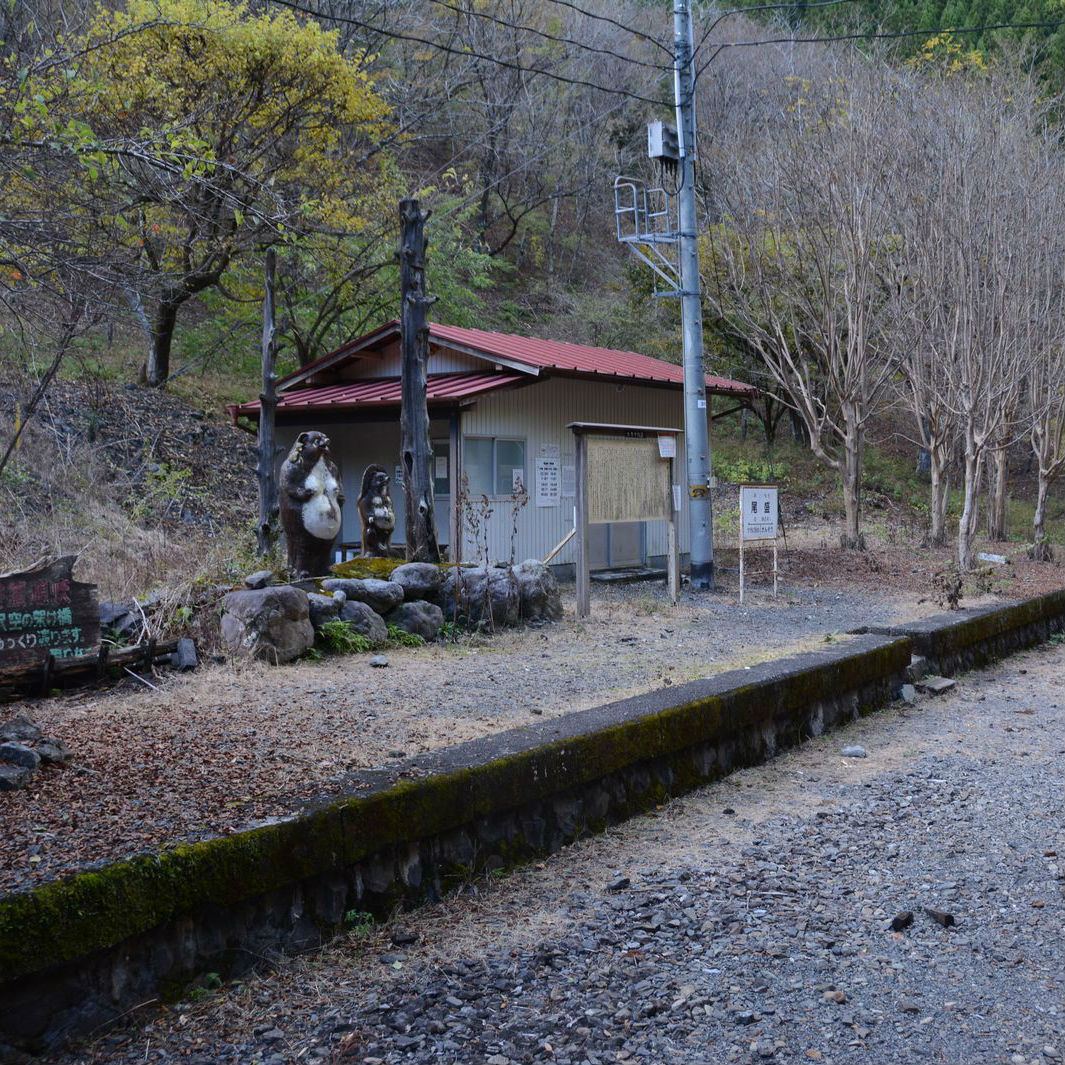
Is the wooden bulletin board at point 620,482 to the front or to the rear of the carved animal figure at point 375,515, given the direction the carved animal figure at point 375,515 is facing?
to the front

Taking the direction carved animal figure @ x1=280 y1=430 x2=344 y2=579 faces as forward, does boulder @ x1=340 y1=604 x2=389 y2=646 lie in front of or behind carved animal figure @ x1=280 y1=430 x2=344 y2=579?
in front

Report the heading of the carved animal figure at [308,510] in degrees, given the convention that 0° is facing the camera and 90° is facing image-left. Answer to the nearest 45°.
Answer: approximately 315°

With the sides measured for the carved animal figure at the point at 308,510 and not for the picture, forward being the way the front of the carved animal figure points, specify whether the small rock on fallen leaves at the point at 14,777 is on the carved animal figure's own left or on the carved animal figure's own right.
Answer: on the carved animal figure's own right

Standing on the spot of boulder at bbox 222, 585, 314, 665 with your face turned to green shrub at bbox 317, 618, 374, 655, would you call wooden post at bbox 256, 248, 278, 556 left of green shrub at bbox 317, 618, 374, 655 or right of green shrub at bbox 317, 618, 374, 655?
left

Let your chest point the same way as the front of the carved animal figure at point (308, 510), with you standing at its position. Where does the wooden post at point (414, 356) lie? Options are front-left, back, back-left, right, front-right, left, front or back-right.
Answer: left

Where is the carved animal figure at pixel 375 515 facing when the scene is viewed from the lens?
facing the viewer and to the right of the viewer

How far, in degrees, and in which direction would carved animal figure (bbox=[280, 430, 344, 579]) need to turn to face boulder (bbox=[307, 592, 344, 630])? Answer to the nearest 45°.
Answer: approximately 45° to its right

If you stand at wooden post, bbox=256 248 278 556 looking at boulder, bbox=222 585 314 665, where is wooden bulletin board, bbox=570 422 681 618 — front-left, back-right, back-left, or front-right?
front-left

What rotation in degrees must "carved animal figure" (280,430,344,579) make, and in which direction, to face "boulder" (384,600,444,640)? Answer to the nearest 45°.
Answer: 0° — it already faces it

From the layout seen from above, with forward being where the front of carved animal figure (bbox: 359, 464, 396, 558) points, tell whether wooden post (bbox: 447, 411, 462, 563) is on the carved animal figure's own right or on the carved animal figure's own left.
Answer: on the carved animal figure's own left

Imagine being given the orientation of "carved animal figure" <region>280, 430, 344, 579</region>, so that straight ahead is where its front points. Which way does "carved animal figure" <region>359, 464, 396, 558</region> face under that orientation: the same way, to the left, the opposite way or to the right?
the same way

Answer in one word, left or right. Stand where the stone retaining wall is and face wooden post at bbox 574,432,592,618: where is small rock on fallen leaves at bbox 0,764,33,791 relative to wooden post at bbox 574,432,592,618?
left

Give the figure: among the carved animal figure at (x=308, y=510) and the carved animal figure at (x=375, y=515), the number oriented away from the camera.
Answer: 0
